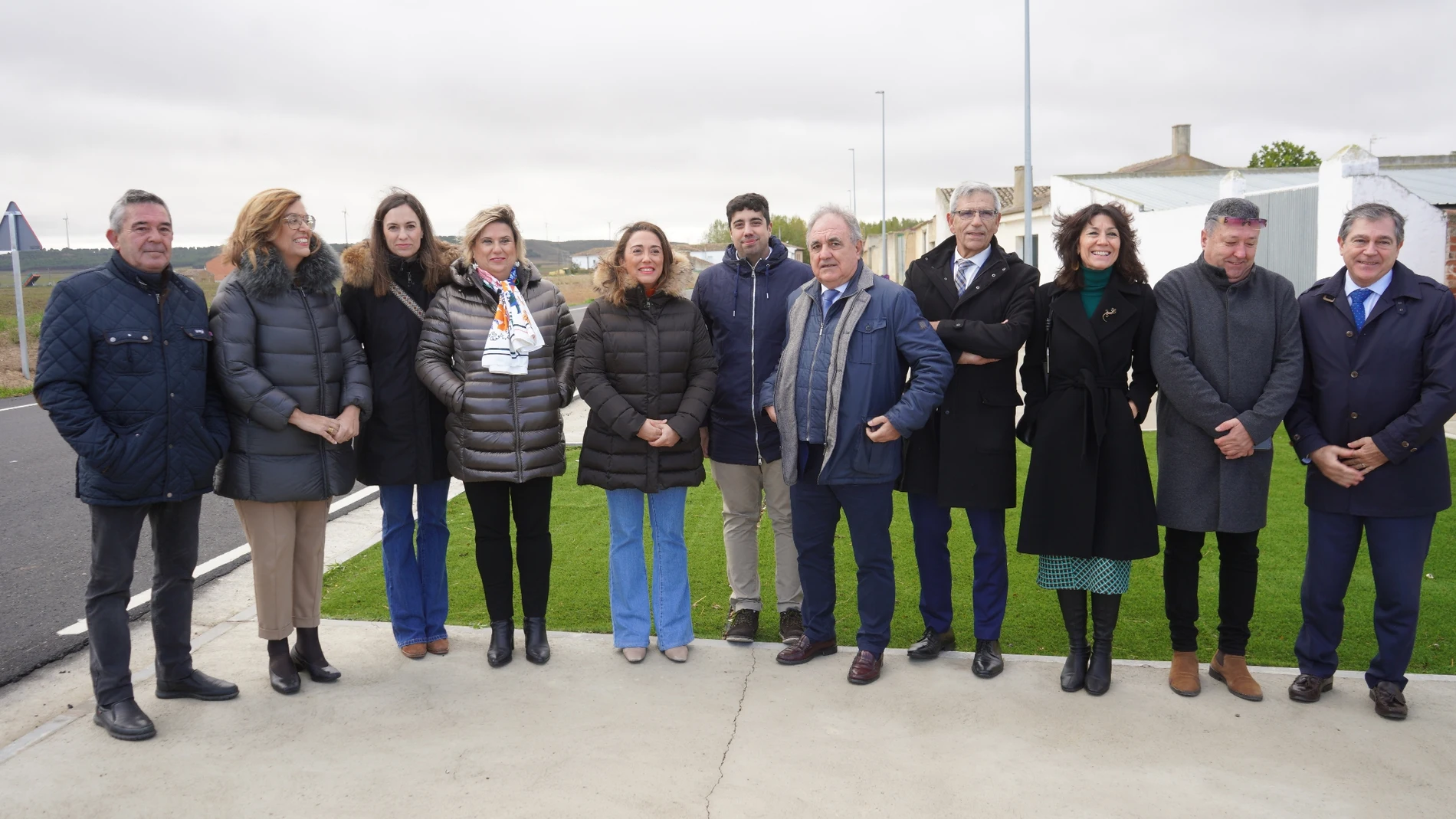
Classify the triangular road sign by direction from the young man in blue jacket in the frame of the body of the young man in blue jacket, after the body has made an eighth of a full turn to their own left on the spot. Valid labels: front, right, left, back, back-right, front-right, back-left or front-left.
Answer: back

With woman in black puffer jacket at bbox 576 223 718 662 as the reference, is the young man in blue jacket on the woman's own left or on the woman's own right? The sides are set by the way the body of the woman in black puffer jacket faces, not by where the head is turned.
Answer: on the woman's own left

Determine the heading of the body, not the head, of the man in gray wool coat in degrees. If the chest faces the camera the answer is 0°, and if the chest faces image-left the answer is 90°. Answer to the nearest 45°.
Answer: approximately 0°

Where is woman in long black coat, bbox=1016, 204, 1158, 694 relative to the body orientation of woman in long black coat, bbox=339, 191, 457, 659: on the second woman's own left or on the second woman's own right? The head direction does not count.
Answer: on the second woman's own left

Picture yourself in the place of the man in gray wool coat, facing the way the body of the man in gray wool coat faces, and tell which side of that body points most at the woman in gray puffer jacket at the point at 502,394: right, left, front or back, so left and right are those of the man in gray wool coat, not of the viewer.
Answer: right

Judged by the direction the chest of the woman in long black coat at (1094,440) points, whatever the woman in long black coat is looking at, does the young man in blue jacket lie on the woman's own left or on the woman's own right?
on the woman's own right

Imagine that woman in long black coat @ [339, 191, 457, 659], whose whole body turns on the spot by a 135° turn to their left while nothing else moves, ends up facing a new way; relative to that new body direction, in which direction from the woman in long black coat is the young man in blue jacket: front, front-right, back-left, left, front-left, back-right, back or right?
front-right
